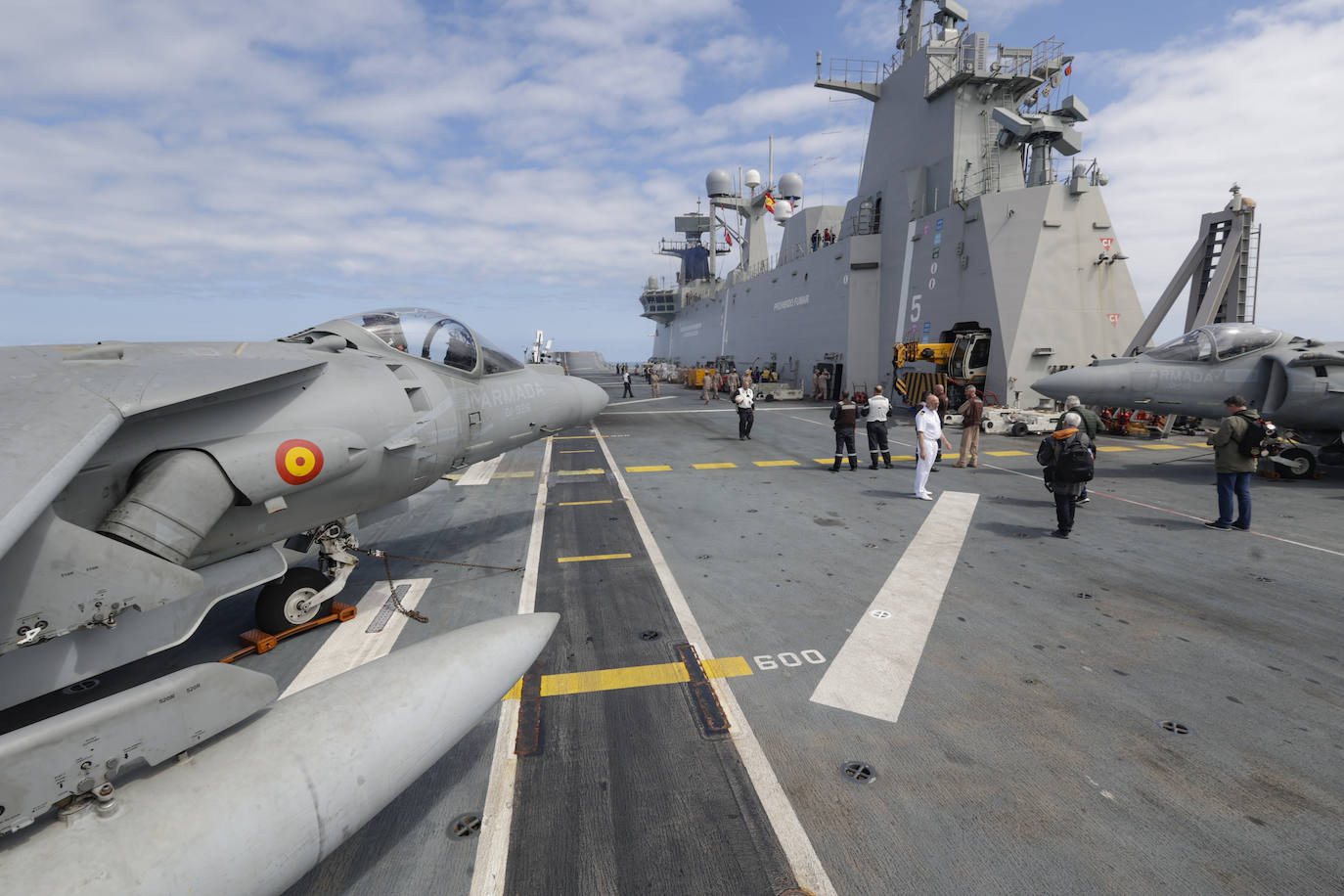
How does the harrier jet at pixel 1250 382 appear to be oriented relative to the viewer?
to the viewer's left

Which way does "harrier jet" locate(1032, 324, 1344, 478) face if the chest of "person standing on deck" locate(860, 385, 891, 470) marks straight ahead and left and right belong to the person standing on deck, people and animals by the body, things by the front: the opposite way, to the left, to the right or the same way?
to the left

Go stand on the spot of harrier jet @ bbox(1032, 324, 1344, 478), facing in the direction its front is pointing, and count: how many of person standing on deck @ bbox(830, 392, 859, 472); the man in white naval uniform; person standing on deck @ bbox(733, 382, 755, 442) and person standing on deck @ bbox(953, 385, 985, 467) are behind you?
0

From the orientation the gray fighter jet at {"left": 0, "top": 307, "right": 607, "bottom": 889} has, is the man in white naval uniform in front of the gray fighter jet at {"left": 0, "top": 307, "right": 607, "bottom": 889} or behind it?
in front

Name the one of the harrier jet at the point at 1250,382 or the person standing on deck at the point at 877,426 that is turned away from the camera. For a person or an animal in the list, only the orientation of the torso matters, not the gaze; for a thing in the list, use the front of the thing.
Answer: the person standing on deck

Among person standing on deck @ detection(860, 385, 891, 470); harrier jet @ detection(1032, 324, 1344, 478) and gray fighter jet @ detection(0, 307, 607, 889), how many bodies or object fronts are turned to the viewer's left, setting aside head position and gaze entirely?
1

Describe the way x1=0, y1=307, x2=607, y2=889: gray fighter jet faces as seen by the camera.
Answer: facing away from the viewer and to the right of the viewer

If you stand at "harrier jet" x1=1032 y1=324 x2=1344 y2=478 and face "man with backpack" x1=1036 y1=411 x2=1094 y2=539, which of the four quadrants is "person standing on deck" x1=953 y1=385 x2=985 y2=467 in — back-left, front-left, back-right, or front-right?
front-right

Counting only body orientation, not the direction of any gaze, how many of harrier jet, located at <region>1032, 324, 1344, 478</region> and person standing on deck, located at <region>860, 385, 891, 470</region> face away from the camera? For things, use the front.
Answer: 1

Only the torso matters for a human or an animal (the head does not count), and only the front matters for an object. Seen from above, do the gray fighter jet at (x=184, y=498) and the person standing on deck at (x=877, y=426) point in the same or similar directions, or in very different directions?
same or similar directions

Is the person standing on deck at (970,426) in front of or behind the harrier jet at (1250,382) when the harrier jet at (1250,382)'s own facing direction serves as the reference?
in front

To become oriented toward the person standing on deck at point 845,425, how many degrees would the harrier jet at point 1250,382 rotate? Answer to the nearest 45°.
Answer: approximately 45° to its left

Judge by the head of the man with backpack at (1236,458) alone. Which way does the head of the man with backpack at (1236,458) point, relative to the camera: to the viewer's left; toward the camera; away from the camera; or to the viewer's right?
to the viewer's left

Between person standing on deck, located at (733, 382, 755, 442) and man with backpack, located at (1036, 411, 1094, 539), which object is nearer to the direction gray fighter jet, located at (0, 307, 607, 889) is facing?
the person standing on deck

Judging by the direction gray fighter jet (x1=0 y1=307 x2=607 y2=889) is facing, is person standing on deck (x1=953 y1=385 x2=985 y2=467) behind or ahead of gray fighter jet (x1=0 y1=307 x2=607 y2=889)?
ahead
